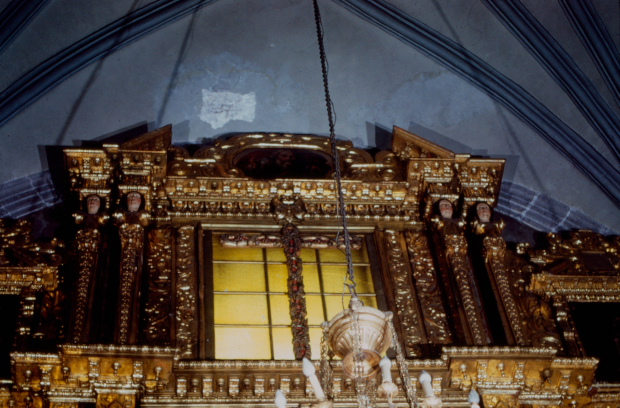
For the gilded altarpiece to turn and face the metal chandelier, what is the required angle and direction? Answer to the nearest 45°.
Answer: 0° — it already faces it

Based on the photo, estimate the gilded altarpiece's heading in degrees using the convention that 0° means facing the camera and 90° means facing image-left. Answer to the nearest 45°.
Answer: approximately 0°
